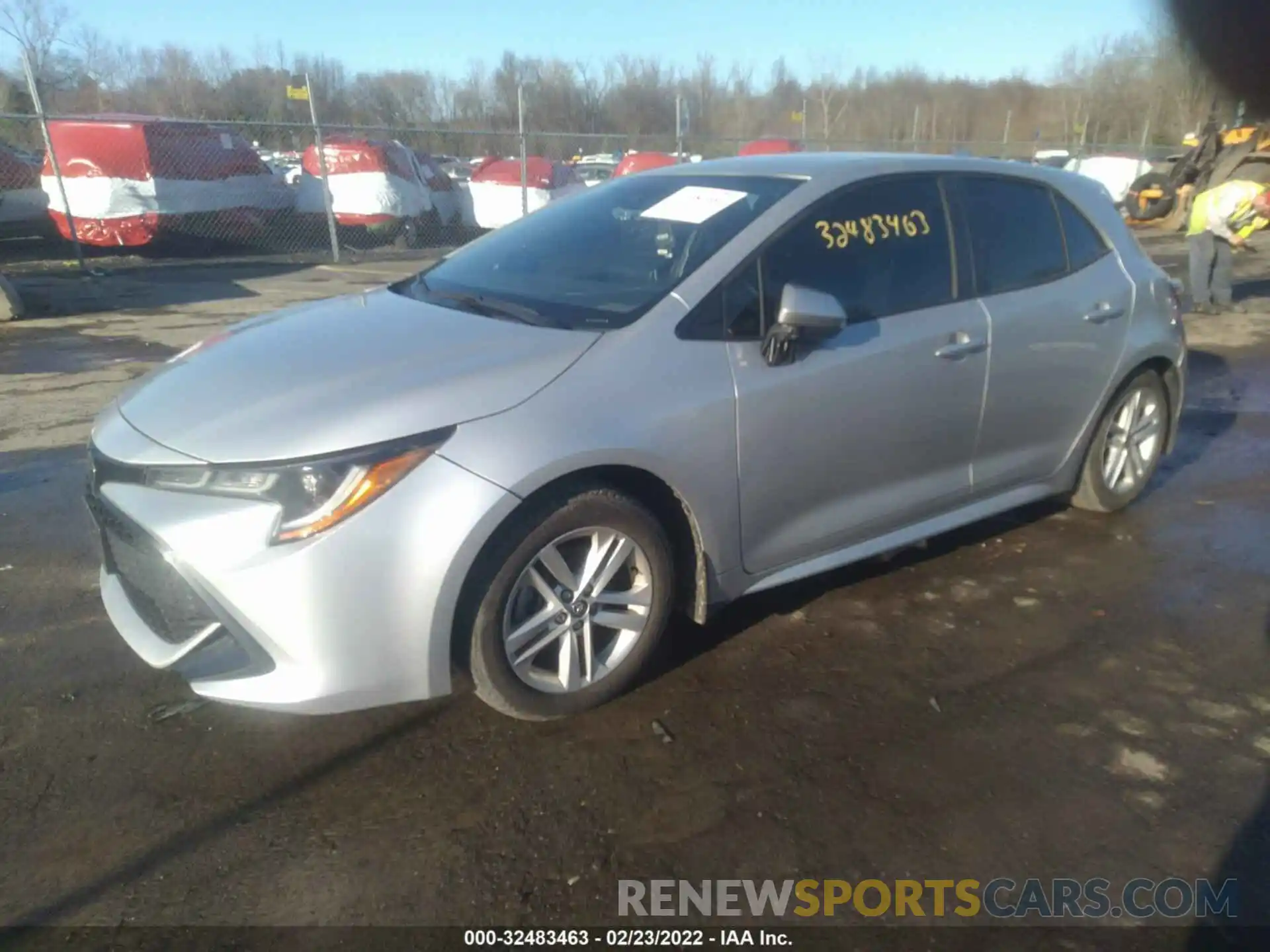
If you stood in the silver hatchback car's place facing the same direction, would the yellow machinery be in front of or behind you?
behind

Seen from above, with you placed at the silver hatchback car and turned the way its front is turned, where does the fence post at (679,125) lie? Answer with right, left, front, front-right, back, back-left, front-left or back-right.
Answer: back-right

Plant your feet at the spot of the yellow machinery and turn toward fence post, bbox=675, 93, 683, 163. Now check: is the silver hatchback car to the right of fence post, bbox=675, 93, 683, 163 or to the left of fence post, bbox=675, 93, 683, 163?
left

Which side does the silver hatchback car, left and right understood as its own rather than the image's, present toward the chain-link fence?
right

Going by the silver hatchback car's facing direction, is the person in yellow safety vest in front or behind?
behind

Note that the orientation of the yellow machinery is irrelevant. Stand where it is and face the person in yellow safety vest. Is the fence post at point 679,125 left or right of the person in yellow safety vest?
right
